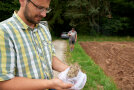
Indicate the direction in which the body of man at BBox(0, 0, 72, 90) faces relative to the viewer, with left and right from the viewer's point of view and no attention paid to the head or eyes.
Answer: facing the viewer and to the right of the viewer
